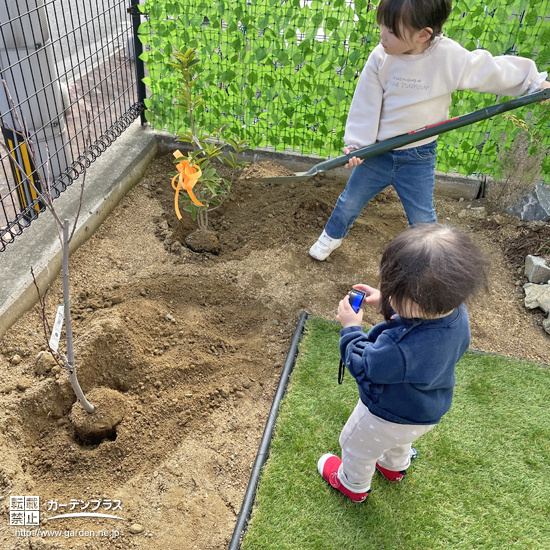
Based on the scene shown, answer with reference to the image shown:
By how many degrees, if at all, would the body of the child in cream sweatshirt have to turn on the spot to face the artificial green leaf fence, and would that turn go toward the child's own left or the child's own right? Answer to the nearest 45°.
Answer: approximately 90° to the child's own right

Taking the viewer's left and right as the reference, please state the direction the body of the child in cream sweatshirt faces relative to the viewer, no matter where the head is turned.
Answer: facing the viewer and to the left of the viewer

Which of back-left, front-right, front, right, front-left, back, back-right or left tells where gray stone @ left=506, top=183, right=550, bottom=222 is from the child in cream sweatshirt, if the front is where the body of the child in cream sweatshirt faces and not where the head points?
back

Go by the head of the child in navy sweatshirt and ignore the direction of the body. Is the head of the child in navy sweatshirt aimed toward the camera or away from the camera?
away from the camera

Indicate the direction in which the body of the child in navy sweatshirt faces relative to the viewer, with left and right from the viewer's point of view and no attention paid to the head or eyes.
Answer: facing away from the viewer and to the left of the viewer

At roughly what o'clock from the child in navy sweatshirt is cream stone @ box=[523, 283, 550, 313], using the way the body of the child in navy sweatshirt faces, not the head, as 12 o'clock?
The cream stone is roughly at 2 o'clock from the child in navy sweatshirt.

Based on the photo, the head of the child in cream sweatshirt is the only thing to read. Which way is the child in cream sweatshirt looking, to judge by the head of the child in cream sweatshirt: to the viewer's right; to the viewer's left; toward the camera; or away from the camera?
to the viewer's left

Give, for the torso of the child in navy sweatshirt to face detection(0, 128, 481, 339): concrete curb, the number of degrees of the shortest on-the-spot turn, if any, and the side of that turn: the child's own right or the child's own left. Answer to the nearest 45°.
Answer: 0° — they already face it

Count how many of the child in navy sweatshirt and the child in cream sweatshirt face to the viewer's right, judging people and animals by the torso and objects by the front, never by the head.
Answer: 0

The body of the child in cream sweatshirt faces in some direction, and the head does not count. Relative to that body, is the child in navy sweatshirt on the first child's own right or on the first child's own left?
on the first child's own left

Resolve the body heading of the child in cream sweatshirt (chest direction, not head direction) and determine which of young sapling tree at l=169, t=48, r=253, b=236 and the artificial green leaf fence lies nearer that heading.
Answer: the young sapling tree

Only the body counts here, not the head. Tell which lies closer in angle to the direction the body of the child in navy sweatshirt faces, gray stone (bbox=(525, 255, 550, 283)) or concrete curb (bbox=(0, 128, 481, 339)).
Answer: the concrete curb

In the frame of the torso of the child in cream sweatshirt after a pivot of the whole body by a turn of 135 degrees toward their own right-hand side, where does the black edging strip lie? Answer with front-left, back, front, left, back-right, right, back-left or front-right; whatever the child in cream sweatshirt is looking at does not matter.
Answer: back
